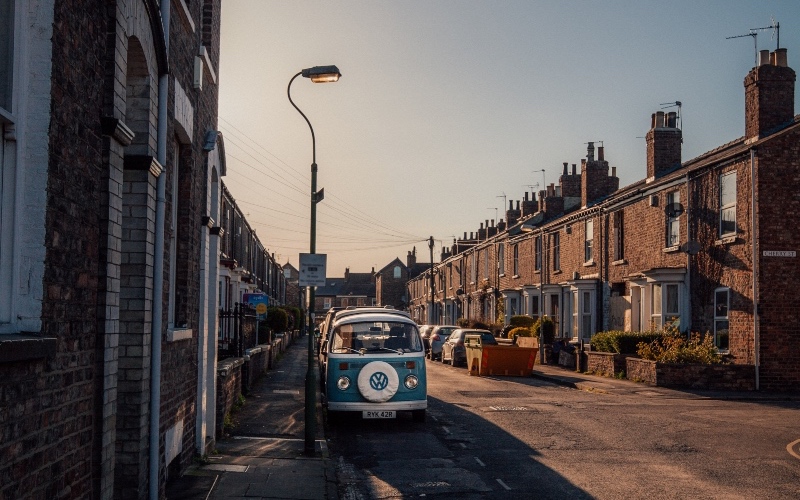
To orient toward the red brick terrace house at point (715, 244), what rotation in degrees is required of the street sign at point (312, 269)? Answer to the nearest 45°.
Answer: approximately 135° to its left

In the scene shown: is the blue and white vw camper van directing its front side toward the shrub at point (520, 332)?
no

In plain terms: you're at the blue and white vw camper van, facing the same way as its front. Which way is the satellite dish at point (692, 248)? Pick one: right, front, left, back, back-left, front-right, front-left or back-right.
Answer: back-left

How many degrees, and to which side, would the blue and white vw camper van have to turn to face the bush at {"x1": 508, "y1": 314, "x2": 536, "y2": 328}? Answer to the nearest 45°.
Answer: approximately 180°

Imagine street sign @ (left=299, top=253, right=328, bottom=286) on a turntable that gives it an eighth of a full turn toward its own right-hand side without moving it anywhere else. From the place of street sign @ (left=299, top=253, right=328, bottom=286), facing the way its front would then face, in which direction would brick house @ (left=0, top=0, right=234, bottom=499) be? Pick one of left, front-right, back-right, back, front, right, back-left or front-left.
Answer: front-left

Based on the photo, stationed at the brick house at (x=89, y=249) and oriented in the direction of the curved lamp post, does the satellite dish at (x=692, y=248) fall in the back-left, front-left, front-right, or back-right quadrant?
front-right

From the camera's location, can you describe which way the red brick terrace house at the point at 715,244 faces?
facing the viewer and to the left of the viewer

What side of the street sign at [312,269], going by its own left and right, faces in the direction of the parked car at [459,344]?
back

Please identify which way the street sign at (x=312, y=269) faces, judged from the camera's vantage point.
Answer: facing the viewer

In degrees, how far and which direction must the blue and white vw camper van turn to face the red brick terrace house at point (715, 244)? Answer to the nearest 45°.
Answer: approximately 135° to its left

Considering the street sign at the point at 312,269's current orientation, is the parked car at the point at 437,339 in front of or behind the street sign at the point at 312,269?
behind

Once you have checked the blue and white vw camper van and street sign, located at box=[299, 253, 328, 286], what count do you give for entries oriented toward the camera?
2

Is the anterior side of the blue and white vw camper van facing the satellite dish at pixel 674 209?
no

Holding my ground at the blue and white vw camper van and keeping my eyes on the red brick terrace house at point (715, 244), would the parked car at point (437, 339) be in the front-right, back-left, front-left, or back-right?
front-left

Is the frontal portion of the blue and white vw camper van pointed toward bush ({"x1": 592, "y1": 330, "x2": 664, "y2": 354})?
no

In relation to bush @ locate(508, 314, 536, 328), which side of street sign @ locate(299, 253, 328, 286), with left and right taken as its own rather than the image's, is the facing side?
back

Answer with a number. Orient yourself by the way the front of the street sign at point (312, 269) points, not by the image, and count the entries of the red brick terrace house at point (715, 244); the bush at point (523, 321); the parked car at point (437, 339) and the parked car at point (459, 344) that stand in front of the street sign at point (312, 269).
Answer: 0

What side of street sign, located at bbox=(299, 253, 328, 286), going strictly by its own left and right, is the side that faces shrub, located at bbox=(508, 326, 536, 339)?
back

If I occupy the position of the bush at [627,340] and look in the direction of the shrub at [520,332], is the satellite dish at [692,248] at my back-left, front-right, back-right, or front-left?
back-right
